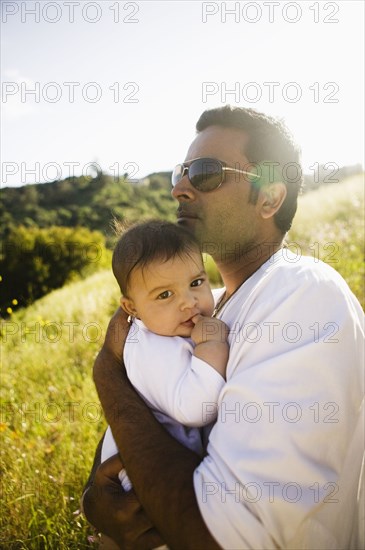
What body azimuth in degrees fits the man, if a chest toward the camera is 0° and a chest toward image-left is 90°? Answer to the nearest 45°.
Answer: approximately 90°
